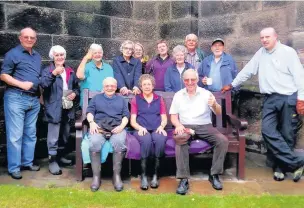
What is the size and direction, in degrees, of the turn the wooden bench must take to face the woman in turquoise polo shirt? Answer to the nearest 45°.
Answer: approximately 90° to its right

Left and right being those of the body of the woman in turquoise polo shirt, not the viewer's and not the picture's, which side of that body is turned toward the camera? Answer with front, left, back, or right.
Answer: front

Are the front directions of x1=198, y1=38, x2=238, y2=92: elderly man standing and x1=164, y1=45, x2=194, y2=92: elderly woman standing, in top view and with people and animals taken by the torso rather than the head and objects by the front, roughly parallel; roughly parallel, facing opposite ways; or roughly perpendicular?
roughly parallel

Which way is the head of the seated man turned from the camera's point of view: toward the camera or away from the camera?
toward the camera

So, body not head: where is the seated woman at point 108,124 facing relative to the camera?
toward the camera

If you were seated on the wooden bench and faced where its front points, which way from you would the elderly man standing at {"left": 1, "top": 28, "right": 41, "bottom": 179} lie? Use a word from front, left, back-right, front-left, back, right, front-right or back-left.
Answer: right

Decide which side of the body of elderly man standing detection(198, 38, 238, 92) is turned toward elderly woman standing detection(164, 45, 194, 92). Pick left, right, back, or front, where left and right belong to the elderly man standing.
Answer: right

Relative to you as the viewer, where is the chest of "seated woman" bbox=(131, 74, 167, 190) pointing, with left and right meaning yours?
facing the viewer

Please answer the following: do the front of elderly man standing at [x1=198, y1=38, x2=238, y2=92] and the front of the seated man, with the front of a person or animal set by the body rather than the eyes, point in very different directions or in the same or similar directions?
same or similar directions

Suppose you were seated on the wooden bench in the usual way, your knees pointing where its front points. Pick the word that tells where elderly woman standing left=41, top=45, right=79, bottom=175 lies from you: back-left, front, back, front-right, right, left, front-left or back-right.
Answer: right

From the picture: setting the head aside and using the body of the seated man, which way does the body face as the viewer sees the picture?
toward the camera

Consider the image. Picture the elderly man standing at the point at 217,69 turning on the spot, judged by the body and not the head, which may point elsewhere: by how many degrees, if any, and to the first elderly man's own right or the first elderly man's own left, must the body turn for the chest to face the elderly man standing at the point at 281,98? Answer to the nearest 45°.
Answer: approximately 45° to the first elderly man's own left

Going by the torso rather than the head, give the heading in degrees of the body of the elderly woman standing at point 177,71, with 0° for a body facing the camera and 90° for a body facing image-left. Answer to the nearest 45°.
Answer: approximately 0°

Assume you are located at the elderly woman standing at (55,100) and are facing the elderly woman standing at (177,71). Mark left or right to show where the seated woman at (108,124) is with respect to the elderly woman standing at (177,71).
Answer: right
